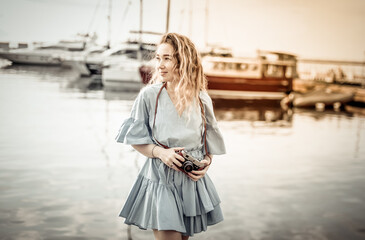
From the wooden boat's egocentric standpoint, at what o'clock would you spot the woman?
The woman is roughly at 9 o'clock from the wooden boat.

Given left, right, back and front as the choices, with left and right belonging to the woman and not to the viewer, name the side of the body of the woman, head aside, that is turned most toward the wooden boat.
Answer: back

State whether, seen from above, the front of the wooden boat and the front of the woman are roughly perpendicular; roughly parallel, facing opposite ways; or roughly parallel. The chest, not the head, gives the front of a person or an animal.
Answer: roughly perpendicular

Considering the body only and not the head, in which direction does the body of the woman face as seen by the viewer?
toward the camera

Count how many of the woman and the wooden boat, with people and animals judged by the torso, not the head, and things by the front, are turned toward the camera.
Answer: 1

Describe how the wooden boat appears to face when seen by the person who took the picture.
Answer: facing to the left of the viewer
